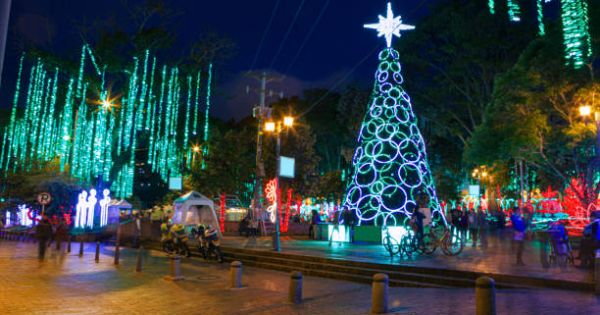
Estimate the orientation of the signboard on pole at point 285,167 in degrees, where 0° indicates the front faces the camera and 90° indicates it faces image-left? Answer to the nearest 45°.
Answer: approximately 0°

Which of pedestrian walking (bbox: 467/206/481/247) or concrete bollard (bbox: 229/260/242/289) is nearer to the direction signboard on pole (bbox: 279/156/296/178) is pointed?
the concrete bollard

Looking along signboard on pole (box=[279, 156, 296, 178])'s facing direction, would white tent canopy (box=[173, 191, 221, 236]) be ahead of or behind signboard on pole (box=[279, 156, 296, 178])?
behind

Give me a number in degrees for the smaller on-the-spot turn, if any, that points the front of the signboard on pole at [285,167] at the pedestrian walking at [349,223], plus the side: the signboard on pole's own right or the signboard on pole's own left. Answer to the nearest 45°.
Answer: approximately 135° to the signboard on pole's own left

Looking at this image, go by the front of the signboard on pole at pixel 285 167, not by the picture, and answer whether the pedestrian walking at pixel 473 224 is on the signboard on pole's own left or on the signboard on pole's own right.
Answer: on the signboard on pole's own left

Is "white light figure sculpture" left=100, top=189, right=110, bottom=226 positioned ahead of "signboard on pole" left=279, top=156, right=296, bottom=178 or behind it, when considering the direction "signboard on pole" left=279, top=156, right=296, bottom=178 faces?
behind

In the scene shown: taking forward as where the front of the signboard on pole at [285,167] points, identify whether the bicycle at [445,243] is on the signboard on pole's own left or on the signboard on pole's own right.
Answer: on the signboard on pole's own left

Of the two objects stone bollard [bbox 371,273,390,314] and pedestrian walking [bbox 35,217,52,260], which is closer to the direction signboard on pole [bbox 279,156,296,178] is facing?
the stone bollard

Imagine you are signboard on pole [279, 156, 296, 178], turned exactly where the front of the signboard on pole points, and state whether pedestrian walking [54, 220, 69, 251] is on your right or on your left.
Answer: on your right

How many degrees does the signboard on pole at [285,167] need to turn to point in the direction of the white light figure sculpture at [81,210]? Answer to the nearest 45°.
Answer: approximately 135° to its right
